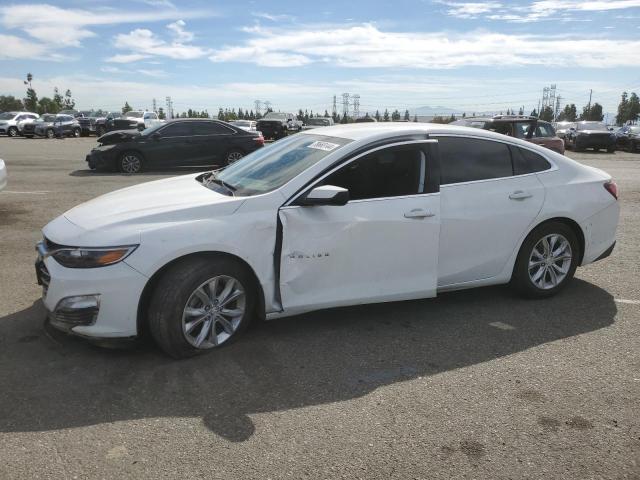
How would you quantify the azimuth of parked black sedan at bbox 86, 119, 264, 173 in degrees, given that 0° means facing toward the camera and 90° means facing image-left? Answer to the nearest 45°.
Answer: approximately 90°

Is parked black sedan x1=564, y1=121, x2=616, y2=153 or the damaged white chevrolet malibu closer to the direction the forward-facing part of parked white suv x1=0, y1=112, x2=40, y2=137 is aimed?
the damaged white chevrolet malibu

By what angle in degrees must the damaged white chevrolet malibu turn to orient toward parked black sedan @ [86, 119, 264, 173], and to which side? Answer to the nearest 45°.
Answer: approximately 90° to its right

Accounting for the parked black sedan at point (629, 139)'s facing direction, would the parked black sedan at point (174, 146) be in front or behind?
in front

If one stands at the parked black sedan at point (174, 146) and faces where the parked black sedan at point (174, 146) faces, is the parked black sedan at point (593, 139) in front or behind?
behind

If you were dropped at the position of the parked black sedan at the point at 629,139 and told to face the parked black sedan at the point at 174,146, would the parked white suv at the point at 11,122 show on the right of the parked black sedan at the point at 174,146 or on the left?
right

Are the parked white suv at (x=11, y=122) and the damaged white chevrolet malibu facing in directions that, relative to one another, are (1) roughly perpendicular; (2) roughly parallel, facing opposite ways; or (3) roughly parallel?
roughly perpendicular

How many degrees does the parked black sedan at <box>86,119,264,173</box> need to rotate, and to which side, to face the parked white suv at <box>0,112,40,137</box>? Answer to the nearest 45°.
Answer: approximately 90° to its right

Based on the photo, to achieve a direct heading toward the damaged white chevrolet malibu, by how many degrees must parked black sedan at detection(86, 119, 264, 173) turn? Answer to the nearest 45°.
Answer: approximately 90° to its left

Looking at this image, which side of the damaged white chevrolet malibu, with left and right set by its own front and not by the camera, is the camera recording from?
left

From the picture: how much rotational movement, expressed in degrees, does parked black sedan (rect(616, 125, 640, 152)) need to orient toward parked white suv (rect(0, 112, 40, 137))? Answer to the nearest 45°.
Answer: approximately 45° to its right

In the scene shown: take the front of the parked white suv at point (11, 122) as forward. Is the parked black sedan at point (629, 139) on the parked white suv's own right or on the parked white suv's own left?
on the parked white suv's own left

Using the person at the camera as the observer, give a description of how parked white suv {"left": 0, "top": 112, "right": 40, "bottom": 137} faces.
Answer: facing the viewer and to the left of the viewer

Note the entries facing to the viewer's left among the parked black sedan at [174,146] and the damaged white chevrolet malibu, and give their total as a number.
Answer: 2

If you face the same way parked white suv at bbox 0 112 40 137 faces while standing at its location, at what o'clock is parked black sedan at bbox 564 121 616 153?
The parked black sedan is roughly at 9 o'clock from the parked white suv.
